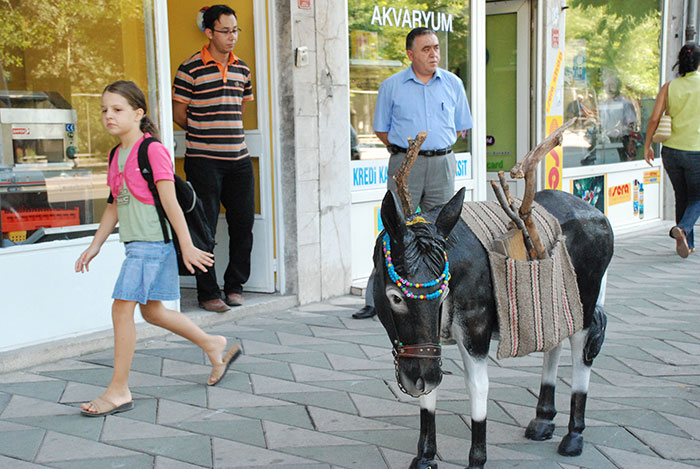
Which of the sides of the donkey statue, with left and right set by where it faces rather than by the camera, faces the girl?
right

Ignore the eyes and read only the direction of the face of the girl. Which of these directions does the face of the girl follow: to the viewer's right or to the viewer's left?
to the viewer's left

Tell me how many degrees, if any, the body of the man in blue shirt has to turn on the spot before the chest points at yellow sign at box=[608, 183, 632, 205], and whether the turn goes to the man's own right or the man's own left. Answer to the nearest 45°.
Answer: approximately 135° to the man's own left

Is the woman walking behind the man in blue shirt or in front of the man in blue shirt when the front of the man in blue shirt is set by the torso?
behind

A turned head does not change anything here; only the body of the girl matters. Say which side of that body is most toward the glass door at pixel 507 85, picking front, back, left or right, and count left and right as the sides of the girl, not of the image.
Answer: back

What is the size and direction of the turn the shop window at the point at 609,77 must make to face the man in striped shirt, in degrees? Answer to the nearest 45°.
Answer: approximately 45° to its right

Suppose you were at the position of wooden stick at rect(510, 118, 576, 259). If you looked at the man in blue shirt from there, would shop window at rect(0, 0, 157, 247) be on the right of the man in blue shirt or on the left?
left

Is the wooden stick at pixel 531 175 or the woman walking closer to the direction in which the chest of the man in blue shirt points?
the wooden stick

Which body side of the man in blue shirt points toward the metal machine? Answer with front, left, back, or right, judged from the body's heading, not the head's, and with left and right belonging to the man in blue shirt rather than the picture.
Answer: right

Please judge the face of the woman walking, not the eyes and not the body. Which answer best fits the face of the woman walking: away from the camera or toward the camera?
away from the camera

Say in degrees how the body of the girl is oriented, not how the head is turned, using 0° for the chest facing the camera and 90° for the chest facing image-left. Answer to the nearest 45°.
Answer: approximately 45°

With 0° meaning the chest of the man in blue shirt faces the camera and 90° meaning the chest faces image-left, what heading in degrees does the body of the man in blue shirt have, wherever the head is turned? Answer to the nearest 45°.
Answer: approximately 0°
